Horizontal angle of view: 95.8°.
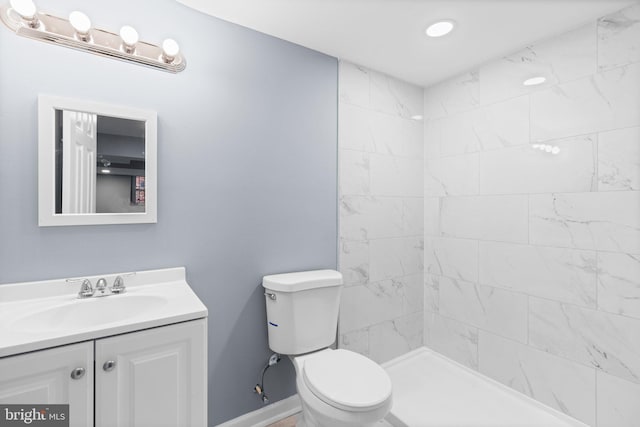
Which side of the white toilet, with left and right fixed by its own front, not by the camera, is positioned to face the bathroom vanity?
right

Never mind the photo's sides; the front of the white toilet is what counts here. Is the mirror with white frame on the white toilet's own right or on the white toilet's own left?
on the white toilet's own right

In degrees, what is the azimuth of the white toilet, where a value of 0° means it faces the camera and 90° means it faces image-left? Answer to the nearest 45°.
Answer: approximately 315°

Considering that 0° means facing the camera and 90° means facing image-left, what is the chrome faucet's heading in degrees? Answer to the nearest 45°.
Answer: approximately 0°

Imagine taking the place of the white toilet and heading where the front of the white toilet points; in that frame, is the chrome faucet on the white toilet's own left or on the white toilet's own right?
on the white toilet's own right
